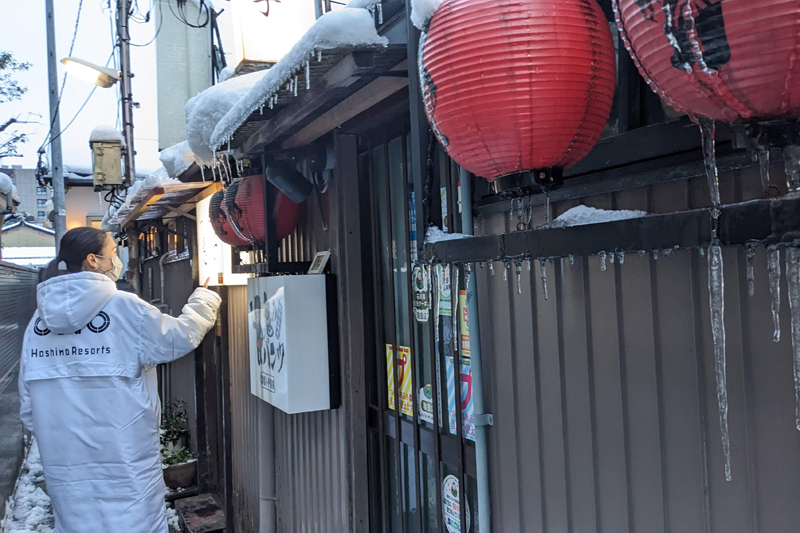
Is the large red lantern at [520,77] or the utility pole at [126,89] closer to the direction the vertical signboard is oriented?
the large red lantern

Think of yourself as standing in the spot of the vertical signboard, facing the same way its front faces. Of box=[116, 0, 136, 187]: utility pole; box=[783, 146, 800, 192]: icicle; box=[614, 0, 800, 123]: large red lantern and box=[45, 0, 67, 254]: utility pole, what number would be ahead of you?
2

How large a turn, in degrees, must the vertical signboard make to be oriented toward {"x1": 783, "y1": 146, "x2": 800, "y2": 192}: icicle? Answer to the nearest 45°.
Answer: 0° — it already faces it

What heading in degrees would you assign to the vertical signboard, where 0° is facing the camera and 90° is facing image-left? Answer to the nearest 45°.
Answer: approximately 0°

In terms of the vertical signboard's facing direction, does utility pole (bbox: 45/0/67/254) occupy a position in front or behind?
behind

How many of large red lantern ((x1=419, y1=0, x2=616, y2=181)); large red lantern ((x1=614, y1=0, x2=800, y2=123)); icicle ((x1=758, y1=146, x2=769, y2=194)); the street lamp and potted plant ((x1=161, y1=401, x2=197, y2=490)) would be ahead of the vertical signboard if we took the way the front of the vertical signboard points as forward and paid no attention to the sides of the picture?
3

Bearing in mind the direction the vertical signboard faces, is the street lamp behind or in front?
behind

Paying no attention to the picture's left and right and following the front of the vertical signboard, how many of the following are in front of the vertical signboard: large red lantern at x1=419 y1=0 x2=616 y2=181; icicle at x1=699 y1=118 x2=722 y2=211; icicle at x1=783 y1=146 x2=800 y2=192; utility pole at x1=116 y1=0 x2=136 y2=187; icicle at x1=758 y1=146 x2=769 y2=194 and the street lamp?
4

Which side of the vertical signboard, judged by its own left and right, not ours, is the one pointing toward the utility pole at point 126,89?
back

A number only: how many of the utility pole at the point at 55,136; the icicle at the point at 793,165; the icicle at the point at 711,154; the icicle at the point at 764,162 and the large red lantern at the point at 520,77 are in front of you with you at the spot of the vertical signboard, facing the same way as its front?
4
